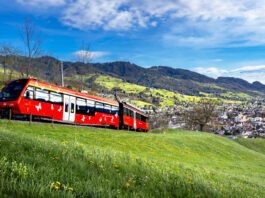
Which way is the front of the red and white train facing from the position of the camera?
facing the viewer and to the left of the viewer
